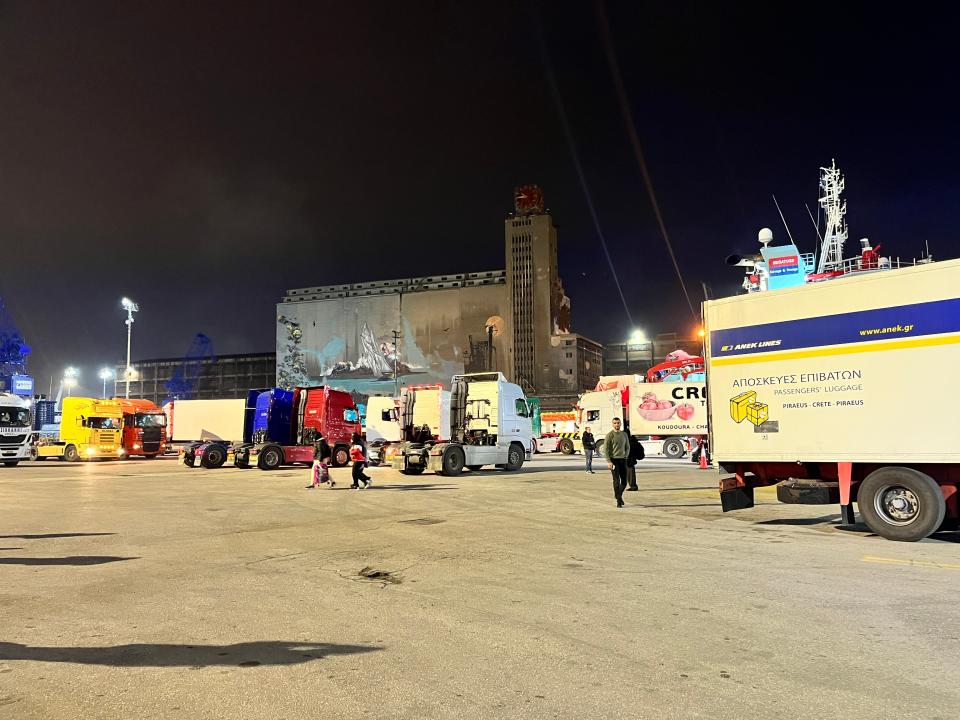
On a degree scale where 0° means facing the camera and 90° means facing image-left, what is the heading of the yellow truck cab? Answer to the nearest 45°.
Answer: approximately 315°

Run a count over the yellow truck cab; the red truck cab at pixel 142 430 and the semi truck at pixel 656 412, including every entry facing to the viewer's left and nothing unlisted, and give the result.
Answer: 1

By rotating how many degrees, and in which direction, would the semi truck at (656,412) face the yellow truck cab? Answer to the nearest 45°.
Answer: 0° — it already faces it

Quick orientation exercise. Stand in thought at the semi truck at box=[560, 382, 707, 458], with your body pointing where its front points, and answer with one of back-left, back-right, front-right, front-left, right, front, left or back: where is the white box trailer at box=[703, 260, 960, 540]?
left

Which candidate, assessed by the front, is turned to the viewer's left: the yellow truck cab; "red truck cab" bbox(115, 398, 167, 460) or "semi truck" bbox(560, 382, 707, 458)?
the semi truck

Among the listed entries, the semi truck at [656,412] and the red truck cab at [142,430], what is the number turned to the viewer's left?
1

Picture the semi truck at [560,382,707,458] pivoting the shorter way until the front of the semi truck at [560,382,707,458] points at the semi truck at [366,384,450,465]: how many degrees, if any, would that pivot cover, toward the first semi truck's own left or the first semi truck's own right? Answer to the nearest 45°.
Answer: approximately 45° to the first semi truck's own left

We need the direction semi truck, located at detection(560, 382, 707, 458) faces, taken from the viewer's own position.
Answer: facing to the left of the viewer

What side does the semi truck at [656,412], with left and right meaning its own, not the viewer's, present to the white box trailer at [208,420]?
front
